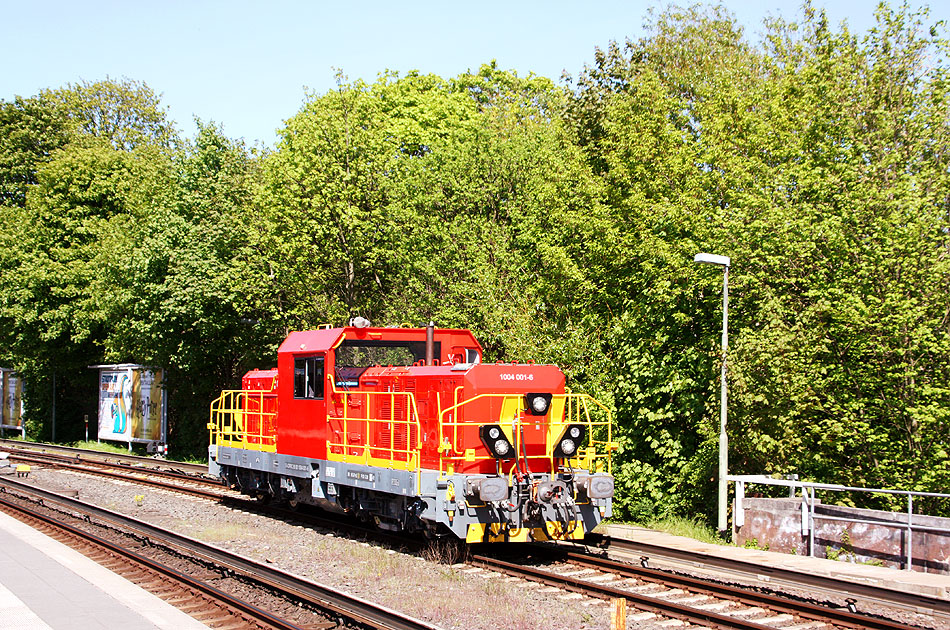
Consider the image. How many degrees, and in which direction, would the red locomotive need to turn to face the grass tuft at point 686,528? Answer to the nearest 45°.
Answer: approximately 90° to its left

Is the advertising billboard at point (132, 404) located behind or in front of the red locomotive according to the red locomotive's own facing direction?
behind

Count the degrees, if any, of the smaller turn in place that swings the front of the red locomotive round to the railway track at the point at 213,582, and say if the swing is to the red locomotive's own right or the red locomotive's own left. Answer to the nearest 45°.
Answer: approximately 90° to the red locomotive's own right

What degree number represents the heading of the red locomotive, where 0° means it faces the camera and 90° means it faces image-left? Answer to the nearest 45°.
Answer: approximately 315°

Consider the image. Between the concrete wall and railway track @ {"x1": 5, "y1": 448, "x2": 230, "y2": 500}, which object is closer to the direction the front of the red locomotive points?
the concrete wall
